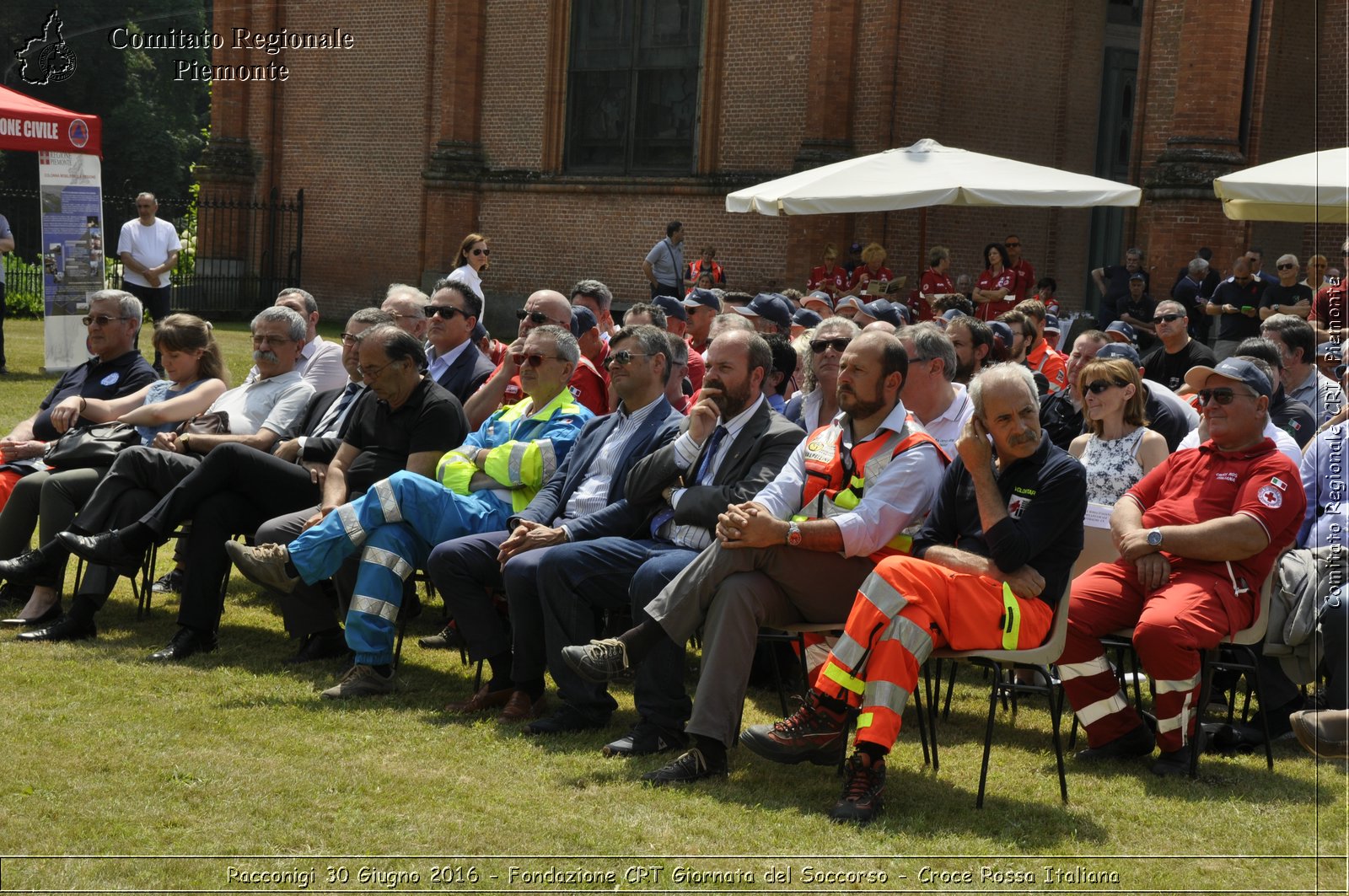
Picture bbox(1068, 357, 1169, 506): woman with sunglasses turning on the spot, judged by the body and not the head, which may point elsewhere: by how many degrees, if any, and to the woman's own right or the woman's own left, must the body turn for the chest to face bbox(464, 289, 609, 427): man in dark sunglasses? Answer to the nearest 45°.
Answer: approximately 45° to the woman's own right

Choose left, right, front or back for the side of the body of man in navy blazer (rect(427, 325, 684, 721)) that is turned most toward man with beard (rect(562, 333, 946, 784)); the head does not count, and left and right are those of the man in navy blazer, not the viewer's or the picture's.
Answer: left

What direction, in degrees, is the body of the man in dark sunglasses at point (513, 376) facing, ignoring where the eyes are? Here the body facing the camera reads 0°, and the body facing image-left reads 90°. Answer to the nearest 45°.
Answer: approximately 45°

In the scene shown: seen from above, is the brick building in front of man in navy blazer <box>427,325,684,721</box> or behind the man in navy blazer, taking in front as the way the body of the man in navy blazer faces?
behind

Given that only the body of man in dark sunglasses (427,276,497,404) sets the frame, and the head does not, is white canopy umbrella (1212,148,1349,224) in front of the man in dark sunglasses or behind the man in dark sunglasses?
behind

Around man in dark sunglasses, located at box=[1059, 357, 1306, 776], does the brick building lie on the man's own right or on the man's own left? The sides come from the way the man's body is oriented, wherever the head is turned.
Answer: on the man's own right

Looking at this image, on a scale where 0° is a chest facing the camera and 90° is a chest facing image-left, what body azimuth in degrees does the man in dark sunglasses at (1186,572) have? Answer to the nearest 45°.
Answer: approximately 45°

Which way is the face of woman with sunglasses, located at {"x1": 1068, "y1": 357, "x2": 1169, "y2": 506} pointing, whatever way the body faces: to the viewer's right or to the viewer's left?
to the viewer's left

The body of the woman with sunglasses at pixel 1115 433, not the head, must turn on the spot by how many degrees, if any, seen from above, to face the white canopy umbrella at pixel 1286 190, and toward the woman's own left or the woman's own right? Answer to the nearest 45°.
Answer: approximately 135° to the woman's own right

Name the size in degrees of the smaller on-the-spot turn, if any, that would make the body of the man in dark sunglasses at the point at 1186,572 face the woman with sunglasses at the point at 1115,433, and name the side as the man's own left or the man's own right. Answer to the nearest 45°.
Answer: approximately 135° to the man's own right

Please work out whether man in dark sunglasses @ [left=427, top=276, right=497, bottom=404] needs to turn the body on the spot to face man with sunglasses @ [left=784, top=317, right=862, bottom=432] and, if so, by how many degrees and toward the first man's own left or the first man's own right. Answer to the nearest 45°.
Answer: approximately 90° to the first man's own left

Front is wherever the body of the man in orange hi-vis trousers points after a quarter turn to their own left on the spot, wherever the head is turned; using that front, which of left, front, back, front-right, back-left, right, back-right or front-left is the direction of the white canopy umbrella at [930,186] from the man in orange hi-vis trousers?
back-left

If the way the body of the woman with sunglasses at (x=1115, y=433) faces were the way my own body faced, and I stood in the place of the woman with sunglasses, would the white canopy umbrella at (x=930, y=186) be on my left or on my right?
on my right

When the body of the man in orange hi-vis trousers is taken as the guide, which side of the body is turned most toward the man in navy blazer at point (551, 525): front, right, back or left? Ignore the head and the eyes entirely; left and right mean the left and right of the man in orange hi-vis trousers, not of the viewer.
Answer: right
